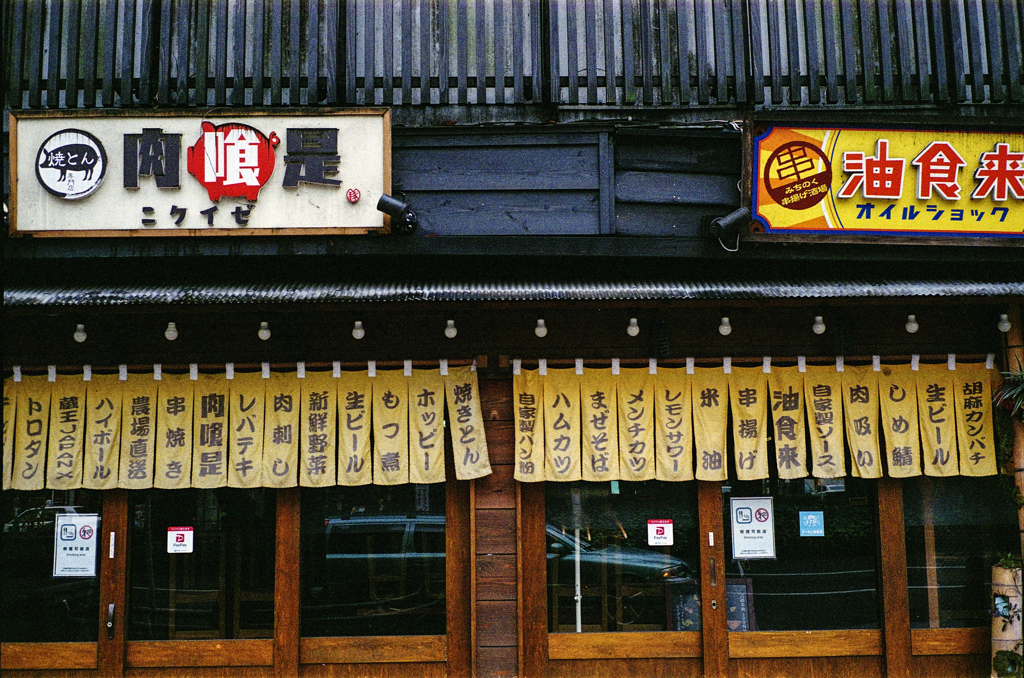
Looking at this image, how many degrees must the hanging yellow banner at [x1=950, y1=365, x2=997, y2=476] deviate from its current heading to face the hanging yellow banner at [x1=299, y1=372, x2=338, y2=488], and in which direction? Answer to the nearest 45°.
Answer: approximately 90° to its right

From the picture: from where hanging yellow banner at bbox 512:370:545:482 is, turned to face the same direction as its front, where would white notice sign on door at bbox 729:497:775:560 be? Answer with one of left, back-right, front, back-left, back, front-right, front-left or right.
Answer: left

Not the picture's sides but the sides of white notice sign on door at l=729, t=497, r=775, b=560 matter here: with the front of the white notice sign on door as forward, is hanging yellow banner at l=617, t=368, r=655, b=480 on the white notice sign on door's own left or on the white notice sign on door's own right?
on the white notice sign on door's own right

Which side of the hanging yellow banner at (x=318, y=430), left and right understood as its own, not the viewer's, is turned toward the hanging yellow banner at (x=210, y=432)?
right

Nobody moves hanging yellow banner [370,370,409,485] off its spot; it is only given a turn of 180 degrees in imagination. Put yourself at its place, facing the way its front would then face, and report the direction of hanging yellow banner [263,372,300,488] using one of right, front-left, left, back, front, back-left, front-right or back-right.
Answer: left

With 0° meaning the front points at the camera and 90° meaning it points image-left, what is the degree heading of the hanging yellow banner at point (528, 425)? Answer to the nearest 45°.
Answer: approximately 0°

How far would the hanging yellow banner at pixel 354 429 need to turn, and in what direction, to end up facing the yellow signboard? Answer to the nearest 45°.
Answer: approximately 90° to its left

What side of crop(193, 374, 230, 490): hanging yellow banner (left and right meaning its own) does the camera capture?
front

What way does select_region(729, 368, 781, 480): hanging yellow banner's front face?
toward the camera

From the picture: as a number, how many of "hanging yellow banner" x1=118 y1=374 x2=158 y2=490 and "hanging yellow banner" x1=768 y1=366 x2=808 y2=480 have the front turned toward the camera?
2

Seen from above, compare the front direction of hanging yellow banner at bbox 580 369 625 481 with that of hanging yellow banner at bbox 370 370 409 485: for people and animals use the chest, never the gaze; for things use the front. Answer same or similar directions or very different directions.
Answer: same or similar directions

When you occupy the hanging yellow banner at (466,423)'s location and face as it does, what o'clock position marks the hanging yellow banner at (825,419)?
the hanging yellow banner at (825,419) is roughly at 9 o'clock from the hanging yellow banner at (466,423).

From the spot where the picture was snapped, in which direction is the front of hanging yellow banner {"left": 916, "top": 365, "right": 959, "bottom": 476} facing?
facing the viewer

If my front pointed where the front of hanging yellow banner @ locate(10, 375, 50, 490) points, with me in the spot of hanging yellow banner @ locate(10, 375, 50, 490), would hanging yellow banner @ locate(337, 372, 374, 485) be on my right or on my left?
on my left

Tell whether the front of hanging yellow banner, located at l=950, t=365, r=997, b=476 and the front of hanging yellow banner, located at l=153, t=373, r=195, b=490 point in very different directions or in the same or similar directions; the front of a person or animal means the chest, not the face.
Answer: same or similar directions

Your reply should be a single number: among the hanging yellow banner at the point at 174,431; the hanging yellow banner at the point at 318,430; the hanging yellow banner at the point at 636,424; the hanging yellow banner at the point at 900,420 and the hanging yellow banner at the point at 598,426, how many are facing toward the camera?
5
